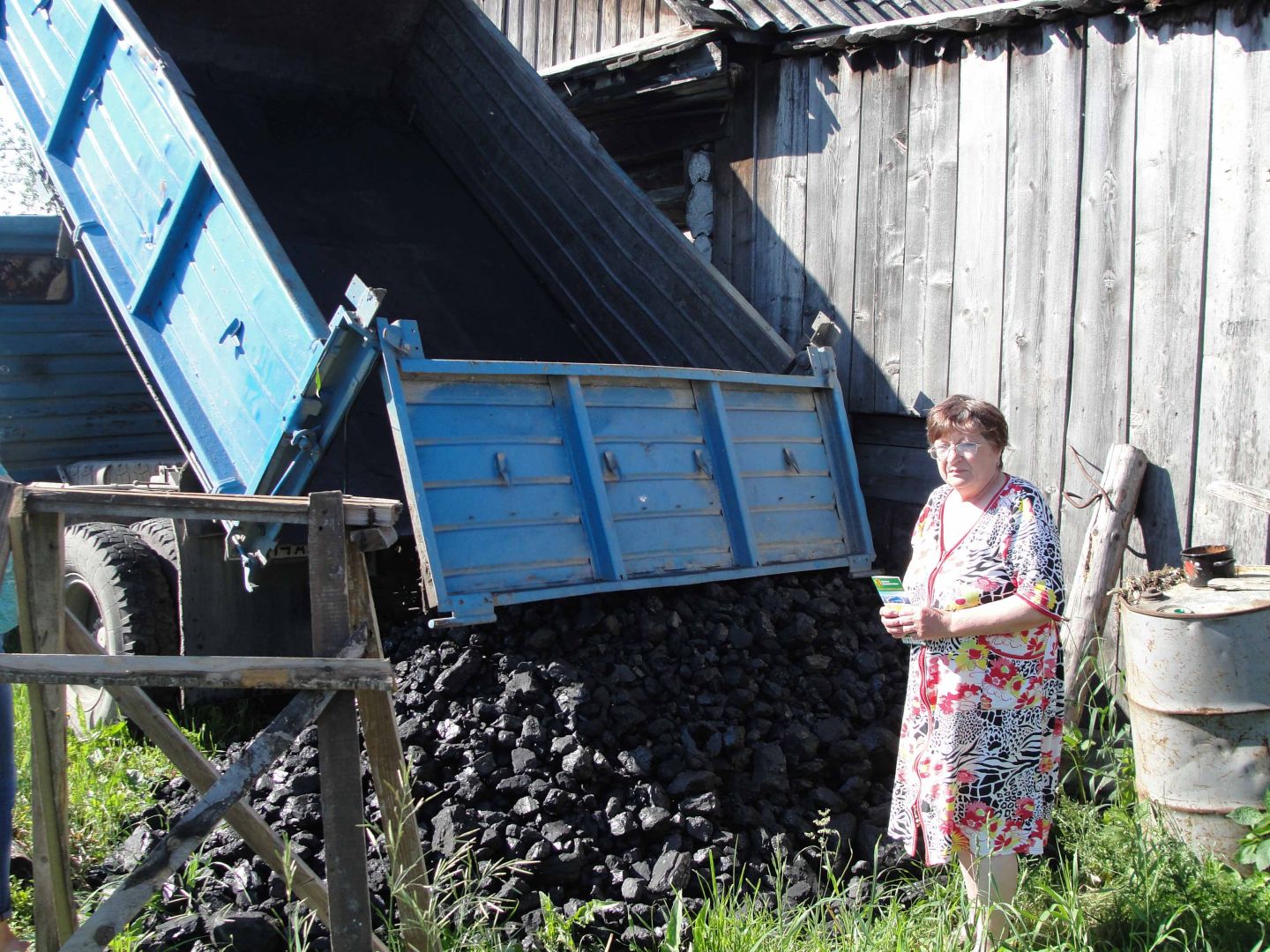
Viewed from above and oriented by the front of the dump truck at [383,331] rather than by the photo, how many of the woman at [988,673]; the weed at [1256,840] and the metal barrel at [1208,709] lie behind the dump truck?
3

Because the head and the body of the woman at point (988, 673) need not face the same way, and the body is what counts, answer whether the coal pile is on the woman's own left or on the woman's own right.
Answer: on the woman's own right

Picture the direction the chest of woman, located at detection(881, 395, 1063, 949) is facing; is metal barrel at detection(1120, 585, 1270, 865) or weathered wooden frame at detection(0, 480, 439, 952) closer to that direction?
the weathered wooden frame

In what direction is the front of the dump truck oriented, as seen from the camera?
facing away from the viewer and to the left of the viewer

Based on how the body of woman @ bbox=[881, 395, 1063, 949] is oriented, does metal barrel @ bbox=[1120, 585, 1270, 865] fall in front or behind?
behind

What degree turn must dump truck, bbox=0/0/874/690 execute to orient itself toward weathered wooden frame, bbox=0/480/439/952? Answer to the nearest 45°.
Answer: approximately 135° to its left

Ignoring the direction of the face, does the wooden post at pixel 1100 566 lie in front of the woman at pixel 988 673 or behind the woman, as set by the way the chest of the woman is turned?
behind

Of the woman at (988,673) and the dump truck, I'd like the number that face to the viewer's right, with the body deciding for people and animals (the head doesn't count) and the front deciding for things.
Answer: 0

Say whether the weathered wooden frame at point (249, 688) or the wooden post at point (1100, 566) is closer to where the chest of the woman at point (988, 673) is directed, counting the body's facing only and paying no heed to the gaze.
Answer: the weathered wooden frame
